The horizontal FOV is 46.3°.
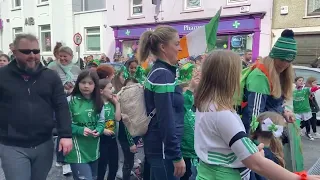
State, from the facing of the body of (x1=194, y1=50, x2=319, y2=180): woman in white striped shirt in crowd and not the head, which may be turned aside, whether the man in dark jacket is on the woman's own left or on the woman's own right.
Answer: on the woman's own left

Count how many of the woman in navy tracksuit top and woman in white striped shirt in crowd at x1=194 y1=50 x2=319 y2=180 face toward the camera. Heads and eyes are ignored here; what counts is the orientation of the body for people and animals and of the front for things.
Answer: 0

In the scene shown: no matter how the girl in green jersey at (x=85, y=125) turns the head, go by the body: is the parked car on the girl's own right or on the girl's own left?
on the girl's own left

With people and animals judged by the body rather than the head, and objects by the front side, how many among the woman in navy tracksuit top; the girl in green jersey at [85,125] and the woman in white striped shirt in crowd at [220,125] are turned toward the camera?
1

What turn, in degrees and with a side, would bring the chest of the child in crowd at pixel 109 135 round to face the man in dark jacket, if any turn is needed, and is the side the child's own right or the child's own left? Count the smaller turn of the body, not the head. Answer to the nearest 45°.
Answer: approximately 90° to the child's own right

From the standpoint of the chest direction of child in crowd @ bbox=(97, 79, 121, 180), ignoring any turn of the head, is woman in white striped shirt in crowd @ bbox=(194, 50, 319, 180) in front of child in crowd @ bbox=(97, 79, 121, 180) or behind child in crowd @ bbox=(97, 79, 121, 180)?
in front

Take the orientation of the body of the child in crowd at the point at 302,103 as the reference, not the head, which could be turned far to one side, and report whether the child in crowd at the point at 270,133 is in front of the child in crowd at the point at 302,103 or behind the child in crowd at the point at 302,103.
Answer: in front
